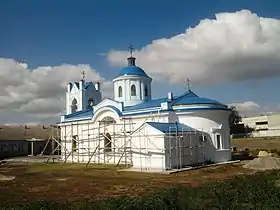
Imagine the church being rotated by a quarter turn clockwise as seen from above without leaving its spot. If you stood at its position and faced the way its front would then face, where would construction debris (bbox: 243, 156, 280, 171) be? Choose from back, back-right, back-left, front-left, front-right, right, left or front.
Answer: right

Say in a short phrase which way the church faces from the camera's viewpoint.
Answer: facing away from the viewer and to the left of the viewer
